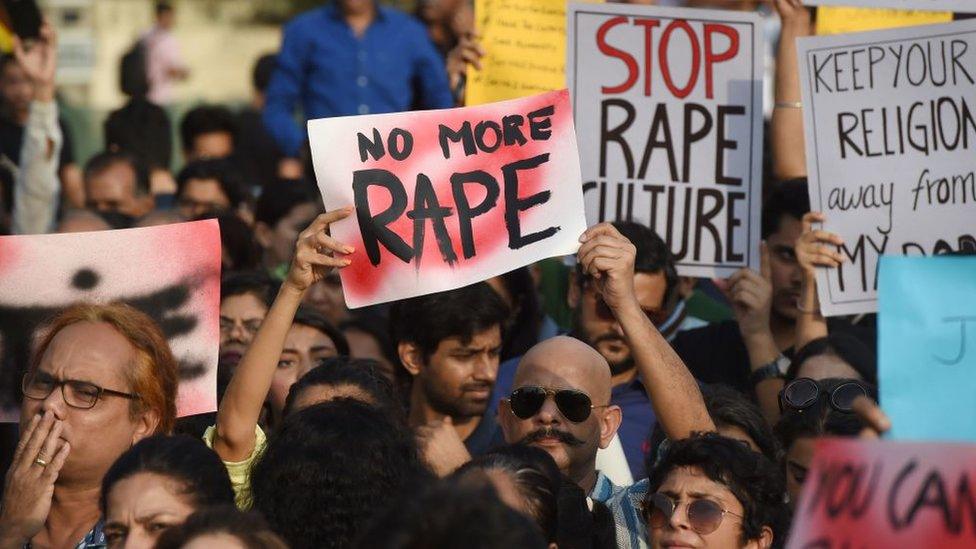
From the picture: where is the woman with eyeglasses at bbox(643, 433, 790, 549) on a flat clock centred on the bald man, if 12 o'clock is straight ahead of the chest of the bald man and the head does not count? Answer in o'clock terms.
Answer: The woman with eyeglasses is roughly at 11 o'clock from the bald man.

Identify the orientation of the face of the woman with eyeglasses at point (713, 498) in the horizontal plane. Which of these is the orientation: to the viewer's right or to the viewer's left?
to the viewer's left

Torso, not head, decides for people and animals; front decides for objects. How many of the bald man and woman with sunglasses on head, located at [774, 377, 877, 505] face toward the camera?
2

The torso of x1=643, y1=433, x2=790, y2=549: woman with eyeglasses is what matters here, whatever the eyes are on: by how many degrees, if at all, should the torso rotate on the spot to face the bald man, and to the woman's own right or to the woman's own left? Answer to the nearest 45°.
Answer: approximately 90° to the woman's own right

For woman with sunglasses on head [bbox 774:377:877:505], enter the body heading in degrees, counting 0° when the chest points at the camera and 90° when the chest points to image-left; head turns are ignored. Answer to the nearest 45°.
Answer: approximately 0°
